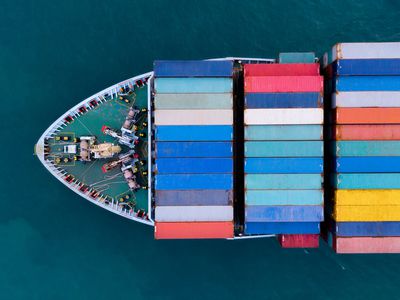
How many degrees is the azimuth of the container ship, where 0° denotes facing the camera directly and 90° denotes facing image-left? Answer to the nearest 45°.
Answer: approximately 90°
